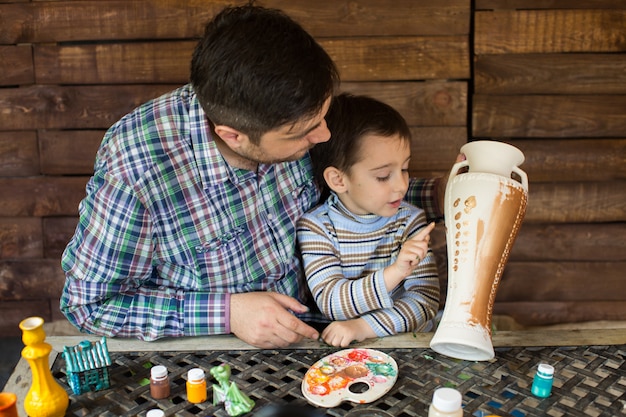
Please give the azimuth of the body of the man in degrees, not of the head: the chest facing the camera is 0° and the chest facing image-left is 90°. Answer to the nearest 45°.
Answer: approximately 315°

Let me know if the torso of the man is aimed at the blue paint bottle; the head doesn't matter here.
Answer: yes

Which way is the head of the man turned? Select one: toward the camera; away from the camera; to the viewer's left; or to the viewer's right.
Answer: to the viewer's right
